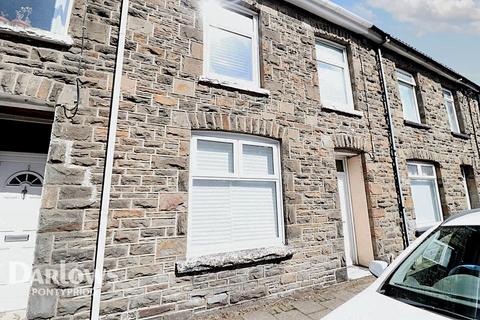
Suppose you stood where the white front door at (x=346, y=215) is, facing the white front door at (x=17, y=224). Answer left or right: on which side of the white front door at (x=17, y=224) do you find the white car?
left

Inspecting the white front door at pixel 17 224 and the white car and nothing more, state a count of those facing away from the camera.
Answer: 0

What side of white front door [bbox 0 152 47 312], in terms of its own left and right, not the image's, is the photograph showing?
front

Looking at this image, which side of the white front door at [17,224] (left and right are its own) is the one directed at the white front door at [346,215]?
left

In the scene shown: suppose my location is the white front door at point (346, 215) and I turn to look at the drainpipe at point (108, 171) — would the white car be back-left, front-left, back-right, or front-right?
front-left

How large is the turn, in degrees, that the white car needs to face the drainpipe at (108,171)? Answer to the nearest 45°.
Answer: approximately 45° to its right

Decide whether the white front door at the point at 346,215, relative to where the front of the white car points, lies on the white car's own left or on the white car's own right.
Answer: on the white car's own right

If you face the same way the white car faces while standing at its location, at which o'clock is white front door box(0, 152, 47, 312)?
The white front door is roughly at 1 o'clock from the white car.

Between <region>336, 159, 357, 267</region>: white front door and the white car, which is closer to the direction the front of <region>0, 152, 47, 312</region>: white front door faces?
the white car

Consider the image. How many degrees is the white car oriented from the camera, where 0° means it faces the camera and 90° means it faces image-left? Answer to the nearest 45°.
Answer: approximately 45°

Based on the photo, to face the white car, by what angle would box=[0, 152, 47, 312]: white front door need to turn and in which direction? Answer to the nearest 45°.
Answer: approximately 45° to its left
